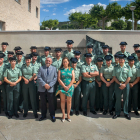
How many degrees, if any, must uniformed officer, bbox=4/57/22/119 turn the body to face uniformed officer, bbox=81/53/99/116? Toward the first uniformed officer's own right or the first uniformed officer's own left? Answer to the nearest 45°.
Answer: approximately 90° to the first uniformed officer's own left

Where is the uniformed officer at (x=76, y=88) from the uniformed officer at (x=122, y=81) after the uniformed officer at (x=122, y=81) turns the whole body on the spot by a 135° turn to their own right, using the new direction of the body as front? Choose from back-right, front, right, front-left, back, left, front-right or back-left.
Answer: front-left

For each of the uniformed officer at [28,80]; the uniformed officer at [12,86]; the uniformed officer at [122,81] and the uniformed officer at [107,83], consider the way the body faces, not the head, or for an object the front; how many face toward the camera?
4

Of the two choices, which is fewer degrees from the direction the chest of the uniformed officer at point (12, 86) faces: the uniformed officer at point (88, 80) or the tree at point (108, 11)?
the uniformed officer

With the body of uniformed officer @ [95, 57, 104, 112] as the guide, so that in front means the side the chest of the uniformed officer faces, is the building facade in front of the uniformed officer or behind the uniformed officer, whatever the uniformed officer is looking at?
behind

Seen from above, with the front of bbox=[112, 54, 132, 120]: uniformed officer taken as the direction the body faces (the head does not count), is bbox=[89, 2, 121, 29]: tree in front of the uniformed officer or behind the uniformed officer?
behind

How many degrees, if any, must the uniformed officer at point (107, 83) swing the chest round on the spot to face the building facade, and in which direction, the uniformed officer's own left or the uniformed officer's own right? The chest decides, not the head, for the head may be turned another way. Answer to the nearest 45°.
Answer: approximately 135° to the uniformed officer's own right

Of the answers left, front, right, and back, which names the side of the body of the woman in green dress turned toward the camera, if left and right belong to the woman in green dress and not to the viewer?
front

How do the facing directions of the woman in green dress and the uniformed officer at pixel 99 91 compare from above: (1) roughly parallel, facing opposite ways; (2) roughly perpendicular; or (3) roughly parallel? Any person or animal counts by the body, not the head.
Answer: roughly parallel

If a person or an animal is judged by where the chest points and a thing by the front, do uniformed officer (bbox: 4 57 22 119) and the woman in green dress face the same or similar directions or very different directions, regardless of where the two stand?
same or similar directions

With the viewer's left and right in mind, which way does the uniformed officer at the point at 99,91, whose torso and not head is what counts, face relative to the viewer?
facing the viewer

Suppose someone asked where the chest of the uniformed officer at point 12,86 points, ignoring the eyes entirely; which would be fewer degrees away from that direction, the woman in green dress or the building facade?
the woman in green dress

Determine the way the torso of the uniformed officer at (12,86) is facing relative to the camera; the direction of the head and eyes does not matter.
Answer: toward the camera

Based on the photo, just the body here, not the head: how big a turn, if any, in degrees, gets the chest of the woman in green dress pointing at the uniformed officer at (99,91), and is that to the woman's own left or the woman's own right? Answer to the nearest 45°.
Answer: approximately 135° to the woman's own left

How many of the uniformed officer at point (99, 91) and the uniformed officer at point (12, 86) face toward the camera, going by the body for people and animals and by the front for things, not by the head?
2

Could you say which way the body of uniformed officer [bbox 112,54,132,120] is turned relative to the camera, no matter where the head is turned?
toward the camera
